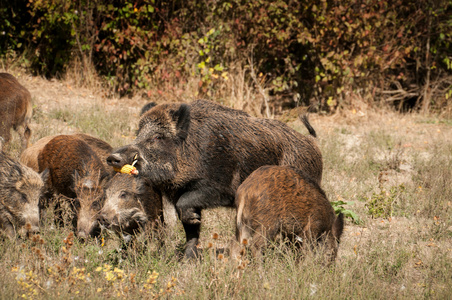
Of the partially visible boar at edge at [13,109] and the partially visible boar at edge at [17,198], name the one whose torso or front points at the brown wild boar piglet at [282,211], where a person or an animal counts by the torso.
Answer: the partially visible boar at edge at [17,198]

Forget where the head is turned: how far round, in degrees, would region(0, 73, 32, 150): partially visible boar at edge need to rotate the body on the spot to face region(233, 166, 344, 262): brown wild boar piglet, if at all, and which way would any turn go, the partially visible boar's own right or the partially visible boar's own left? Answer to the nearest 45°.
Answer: approximately 135° to the partially visible boar's own left

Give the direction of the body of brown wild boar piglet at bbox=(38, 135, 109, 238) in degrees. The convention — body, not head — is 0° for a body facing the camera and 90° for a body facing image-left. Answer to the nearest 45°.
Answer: approximately 315°

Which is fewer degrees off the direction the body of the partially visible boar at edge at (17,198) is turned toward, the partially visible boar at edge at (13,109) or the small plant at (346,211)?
the small plant

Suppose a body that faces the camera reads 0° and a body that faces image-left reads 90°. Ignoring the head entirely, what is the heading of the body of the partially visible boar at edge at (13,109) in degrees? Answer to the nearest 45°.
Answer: approximately 90°

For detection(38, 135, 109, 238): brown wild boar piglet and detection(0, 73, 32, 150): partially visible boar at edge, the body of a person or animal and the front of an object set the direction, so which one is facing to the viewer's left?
the partially visible boar at edge

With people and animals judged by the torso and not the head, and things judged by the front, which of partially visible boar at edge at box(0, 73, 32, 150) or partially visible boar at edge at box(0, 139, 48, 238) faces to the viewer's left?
partially visible boar at edge at box(0, 73, 32, 150)

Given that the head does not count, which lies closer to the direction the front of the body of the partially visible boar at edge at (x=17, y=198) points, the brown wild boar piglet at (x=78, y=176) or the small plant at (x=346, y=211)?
the small plant

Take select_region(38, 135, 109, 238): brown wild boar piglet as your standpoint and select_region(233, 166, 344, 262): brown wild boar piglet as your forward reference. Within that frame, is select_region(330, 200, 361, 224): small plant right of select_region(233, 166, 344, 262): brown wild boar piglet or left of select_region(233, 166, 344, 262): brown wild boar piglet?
left
